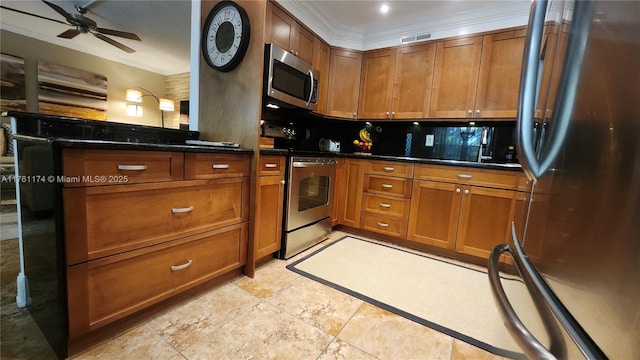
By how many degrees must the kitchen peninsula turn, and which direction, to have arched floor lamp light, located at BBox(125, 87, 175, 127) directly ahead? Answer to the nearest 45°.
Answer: approximately 135° to its left

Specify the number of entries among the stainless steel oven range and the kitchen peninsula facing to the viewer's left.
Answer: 0

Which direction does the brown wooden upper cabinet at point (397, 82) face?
toward the camera

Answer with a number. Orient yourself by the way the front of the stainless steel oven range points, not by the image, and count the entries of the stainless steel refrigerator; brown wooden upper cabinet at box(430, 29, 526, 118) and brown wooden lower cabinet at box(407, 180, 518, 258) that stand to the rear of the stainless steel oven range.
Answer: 0

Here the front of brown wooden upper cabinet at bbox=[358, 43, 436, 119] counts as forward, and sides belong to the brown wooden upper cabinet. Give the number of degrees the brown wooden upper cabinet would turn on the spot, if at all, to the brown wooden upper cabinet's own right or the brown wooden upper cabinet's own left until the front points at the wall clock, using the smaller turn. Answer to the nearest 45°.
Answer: approximately 45° to the brown wooden upper cabinet's own right

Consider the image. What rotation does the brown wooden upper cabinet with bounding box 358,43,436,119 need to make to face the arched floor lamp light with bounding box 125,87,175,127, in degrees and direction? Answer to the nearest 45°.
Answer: approximately 90° to its right

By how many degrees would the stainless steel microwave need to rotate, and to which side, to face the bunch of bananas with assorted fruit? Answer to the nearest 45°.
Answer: approximately 90° to its left

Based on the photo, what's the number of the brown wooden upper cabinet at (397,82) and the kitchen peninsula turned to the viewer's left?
0

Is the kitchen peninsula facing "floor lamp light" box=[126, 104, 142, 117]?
no

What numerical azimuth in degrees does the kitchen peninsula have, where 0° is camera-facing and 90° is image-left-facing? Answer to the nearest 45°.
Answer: approximately 315°

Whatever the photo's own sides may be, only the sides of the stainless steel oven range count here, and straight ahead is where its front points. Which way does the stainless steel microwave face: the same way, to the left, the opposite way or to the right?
the same way

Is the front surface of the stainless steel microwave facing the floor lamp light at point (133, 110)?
no

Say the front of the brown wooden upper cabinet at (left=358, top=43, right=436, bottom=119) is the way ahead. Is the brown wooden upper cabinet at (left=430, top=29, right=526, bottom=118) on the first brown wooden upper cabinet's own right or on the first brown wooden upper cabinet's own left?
on the first brown wooden upper cabinet's own left

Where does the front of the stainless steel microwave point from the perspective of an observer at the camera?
facing the viewer and to the right of the viewer

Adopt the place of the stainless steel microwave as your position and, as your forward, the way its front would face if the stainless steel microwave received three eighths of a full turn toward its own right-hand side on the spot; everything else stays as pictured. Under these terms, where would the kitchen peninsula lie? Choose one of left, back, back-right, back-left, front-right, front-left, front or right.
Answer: front-left
